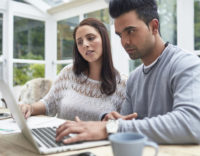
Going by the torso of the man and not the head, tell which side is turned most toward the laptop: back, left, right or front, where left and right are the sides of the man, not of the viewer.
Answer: front

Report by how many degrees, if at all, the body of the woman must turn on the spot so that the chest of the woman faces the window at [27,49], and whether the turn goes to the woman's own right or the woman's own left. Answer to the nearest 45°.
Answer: approximately 135° to the woman's own right

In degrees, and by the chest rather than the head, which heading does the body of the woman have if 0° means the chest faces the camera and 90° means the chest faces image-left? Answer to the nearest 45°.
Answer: approximately 45°

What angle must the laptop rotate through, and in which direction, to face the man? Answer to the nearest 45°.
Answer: approximately 45° to its left

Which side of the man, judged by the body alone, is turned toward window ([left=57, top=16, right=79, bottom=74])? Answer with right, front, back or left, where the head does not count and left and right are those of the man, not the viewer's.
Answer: right

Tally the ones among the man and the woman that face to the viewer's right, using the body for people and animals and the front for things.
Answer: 0

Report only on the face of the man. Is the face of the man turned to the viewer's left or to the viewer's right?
to the viewer's left

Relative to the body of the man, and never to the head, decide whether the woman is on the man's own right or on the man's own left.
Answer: on the man's own right

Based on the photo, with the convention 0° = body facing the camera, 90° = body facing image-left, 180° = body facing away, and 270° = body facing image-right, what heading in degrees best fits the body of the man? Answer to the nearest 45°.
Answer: approximately 45°

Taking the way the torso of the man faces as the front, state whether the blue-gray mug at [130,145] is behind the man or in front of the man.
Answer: in front

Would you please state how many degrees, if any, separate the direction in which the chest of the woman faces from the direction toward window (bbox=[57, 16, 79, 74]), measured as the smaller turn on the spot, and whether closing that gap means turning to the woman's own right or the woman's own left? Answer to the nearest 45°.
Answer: approximately 135° to the woman's own right

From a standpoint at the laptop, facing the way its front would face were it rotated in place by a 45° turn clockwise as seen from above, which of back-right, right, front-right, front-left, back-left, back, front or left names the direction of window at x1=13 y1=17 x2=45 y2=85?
back-left

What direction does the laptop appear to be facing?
to the viewer's right

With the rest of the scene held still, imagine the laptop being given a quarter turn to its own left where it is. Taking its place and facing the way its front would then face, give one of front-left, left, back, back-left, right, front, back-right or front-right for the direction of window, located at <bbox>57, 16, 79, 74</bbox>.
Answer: front

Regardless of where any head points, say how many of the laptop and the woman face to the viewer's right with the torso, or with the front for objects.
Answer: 1
